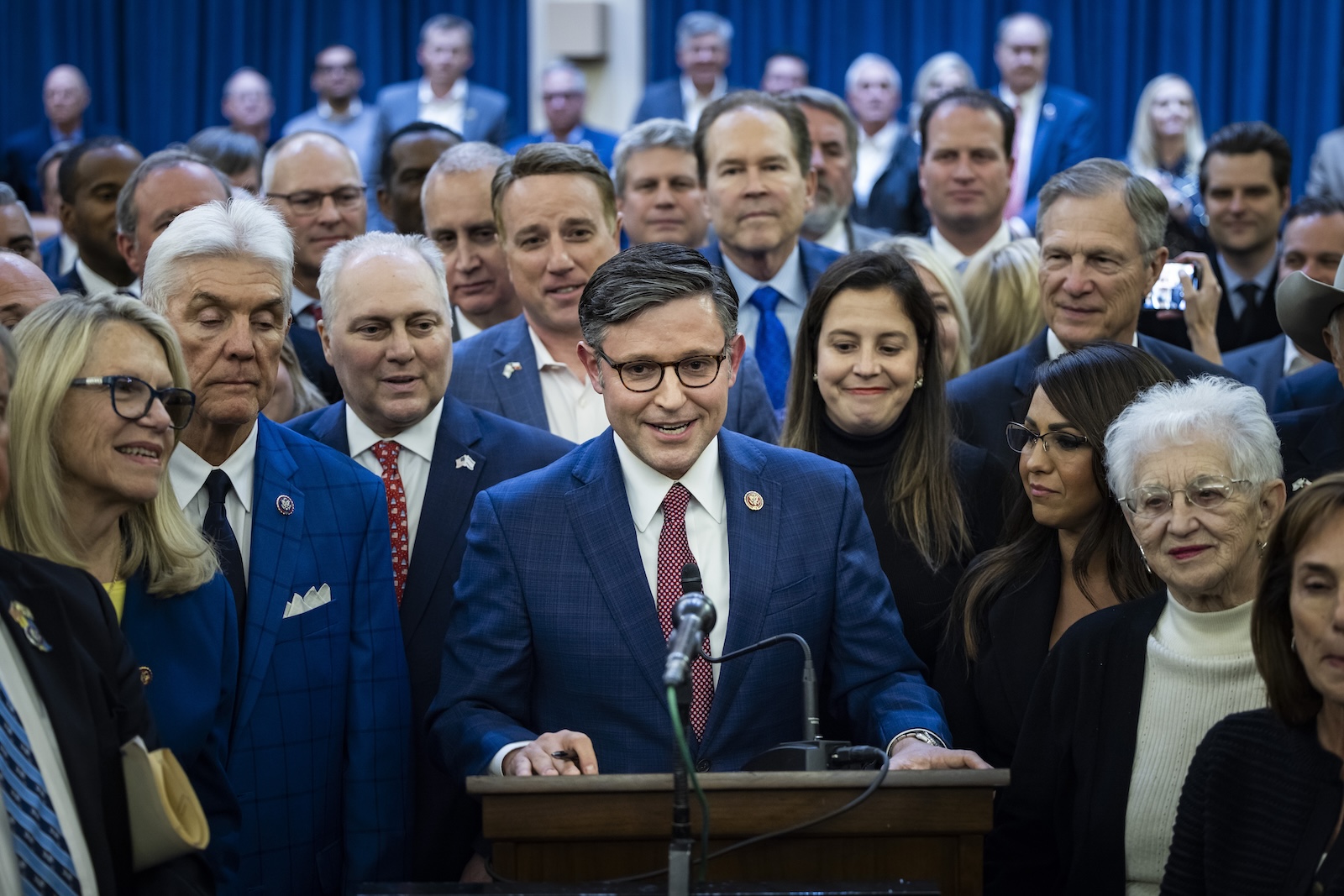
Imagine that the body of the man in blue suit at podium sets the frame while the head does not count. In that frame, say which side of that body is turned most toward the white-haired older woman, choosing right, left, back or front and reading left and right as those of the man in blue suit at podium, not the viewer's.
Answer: left

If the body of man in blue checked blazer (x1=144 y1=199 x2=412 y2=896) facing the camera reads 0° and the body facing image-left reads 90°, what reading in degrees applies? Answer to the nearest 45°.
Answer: approximately 0°

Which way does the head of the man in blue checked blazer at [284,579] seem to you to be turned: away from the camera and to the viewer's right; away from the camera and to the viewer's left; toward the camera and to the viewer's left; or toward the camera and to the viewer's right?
toward the camera and to the viewer's right

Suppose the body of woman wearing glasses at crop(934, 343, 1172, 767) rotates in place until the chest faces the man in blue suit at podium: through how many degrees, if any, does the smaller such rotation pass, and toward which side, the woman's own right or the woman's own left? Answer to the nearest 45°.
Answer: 0° — they already face them

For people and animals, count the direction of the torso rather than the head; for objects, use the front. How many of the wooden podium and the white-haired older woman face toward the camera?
2

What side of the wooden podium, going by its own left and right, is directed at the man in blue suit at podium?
back

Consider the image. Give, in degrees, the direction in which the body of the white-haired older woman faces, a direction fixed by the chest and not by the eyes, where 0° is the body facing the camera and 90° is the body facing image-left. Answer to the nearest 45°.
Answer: approximately 0°
